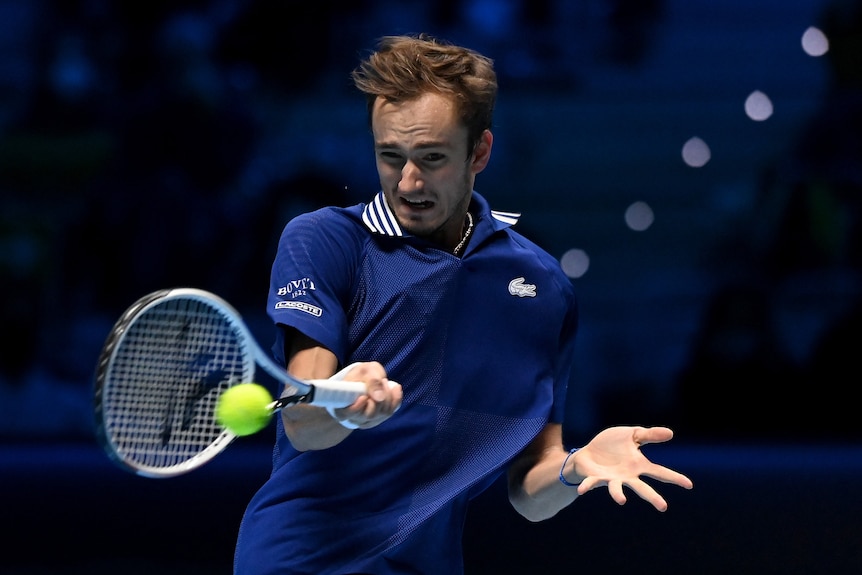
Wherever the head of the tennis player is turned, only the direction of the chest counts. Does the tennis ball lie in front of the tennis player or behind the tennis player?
in front

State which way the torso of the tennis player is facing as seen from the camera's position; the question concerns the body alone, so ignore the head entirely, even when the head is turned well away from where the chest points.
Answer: toward the camera

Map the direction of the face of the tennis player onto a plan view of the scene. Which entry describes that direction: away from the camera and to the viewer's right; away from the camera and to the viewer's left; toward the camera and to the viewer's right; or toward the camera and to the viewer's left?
toward the camera and to the viewer's left
